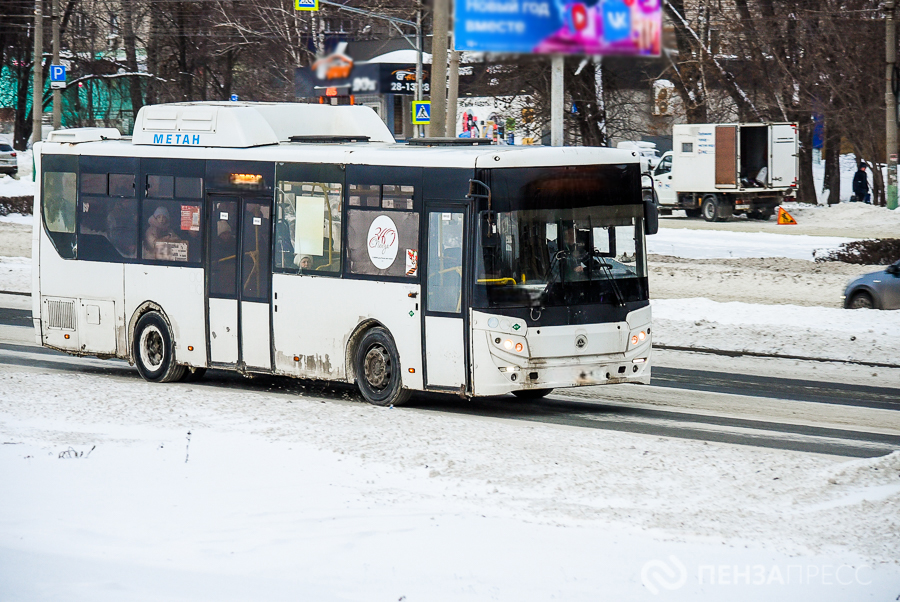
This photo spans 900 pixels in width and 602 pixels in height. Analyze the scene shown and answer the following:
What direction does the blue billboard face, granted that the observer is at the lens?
facing the viewer

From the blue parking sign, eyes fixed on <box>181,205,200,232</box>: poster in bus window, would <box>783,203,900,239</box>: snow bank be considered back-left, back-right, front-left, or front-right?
front-left

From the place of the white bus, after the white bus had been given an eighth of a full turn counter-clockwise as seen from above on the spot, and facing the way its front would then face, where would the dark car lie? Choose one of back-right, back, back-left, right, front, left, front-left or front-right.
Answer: front-left

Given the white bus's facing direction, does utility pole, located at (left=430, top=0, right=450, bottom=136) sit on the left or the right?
on its left

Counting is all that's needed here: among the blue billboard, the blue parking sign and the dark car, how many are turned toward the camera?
2

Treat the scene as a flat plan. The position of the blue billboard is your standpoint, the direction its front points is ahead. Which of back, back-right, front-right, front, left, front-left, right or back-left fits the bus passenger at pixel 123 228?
front-right

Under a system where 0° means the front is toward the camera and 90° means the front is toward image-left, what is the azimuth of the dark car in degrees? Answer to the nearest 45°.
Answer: approximately 90°

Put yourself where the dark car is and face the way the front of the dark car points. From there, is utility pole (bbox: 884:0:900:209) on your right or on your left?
on your right
